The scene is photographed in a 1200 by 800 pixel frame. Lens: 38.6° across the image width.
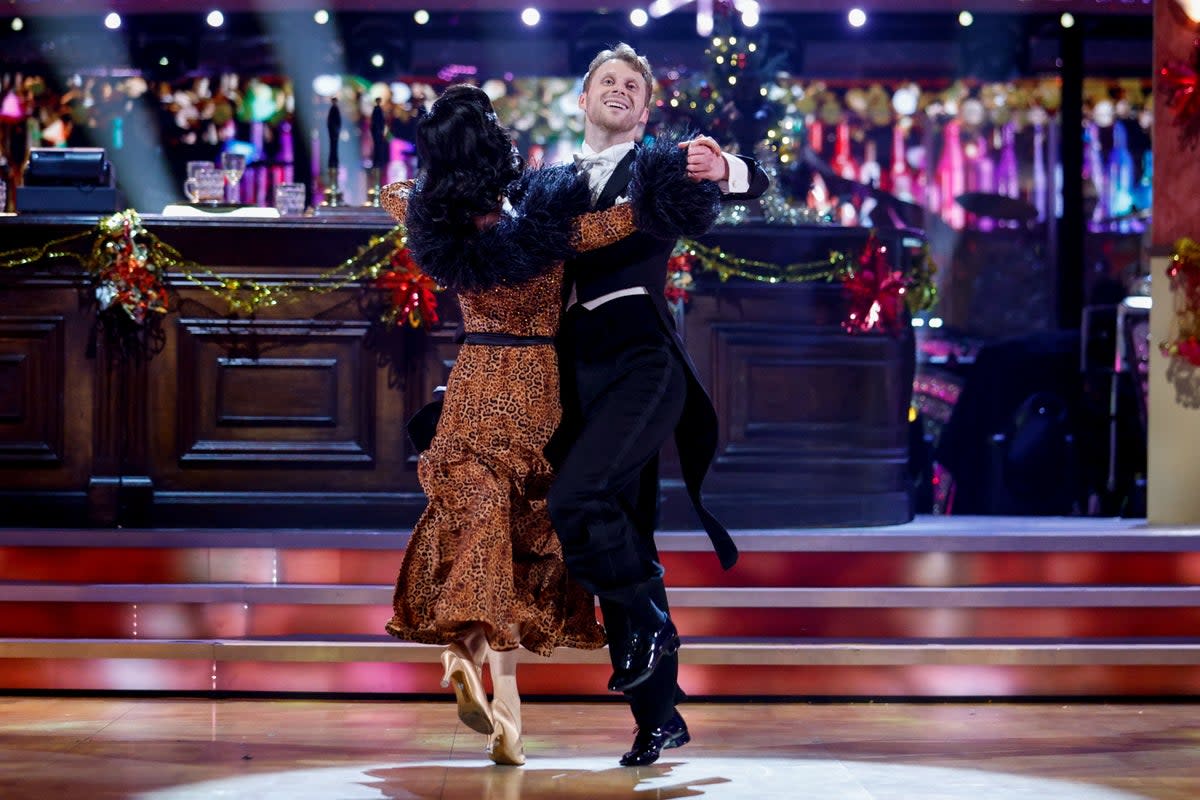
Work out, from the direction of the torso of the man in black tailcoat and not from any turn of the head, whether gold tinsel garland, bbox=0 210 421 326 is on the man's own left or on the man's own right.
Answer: on the man's own right

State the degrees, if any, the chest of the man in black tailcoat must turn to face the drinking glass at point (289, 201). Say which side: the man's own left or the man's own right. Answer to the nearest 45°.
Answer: approximately 90° to the man's own right

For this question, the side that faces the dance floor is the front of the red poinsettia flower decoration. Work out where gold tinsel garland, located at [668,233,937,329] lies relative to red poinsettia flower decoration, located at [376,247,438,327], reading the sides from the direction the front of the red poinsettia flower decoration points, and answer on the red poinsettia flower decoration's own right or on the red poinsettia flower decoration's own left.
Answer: on the red poinsettia flower decoration's own left

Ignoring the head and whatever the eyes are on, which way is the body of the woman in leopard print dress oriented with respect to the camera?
away from the camera

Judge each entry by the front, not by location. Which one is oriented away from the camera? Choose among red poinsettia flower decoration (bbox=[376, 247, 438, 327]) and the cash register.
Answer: the cash register

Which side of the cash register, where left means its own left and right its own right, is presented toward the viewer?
back

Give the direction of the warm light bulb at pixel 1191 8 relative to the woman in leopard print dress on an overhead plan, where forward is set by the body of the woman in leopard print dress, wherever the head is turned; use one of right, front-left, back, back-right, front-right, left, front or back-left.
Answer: front-right

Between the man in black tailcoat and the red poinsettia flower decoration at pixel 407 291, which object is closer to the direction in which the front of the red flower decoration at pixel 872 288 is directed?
the man in black tailcoat

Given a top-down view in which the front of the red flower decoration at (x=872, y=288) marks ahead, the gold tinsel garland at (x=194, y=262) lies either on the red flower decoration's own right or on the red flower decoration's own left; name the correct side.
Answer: on the red flower decoration's own right

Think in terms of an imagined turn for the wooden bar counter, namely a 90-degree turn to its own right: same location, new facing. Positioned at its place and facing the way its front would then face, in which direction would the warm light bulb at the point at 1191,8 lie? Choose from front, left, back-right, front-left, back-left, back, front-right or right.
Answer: back

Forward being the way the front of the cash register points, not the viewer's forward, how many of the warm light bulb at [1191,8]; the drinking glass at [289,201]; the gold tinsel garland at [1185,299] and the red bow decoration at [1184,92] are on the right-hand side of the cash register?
4

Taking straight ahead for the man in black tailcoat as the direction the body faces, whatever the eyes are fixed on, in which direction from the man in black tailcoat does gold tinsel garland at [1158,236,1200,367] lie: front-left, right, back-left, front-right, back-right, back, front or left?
back

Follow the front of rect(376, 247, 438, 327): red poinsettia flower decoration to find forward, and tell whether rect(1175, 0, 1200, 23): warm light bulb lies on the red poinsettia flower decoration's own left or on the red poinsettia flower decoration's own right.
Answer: on the red poinsettia flower decoration's own left
